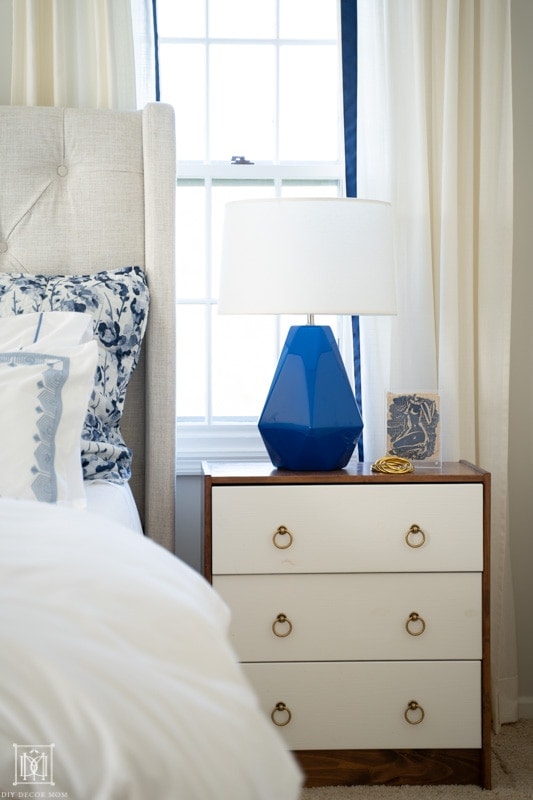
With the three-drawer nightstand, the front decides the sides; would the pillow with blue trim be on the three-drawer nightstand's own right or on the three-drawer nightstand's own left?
on the three-drawer nightstand's own right

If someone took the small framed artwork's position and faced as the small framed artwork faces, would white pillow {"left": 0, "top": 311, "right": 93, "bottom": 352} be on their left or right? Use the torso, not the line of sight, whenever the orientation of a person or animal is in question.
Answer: on their right

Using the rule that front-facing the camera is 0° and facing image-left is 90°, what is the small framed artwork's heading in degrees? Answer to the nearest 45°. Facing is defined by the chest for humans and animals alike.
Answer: approximately 0°

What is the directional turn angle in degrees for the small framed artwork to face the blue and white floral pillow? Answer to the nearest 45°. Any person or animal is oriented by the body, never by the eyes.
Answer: approximately 90° to its right

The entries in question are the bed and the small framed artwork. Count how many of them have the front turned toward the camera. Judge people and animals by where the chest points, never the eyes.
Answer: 2

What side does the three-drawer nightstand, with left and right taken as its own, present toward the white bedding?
right

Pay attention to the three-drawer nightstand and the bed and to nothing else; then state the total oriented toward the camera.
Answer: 2
